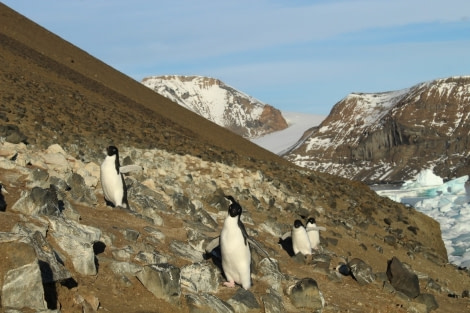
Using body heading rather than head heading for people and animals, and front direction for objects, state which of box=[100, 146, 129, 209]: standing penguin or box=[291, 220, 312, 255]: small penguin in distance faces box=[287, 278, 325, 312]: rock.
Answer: the small penguin in distance

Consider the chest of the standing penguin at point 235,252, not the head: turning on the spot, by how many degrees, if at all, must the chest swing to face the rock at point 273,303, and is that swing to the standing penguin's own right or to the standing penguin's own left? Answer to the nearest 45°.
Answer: approximately 90° to the standing penguin's own left

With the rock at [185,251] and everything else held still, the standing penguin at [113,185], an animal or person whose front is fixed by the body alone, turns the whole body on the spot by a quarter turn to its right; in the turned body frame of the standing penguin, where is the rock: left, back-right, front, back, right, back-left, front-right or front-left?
back

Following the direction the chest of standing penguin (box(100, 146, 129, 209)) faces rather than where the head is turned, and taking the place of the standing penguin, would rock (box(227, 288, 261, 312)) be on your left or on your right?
on your left

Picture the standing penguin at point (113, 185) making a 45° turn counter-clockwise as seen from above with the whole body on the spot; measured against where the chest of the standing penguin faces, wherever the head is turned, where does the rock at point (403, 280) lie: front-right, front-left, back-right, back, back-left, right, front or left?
left

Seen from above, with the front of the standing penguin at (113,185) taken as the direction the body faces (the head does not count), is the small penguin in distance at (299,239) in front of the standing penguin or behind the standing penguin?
behind
